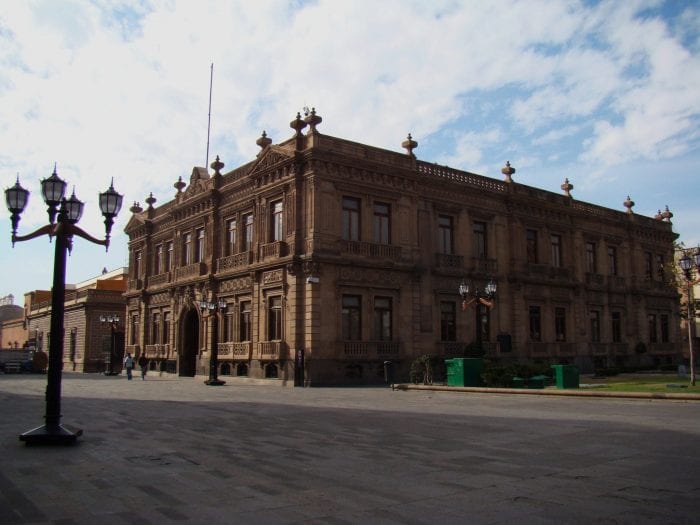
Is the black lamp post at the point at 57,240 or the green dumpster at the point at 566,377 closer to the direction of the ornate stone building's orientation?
the black lamp post

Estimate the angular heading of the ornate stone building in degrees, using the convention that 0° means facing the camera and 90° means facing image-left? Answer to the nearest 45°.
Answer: approximately 45°

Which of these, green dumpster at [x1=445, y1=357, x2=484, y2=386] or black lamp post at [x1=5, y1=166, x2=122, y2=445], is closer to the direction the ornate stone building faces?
the black lamp post

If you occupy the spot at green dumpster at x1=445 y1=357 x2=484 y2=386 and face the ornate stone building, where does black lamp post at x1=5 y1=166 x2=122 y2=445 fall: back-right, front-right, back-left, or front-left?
back-left
